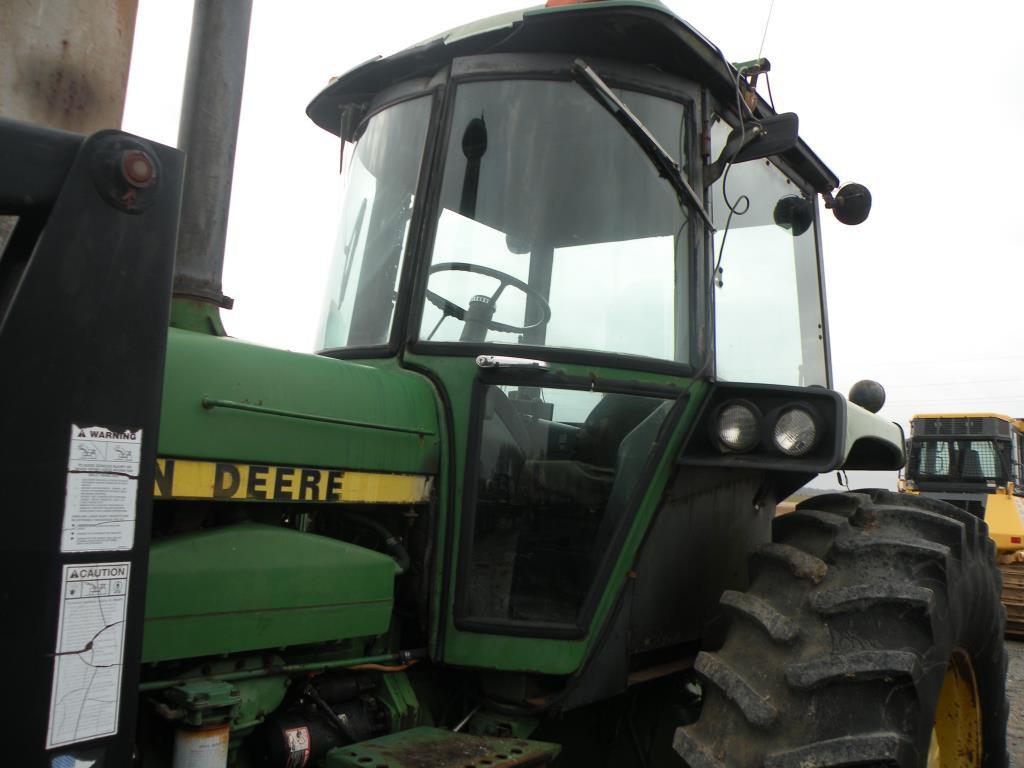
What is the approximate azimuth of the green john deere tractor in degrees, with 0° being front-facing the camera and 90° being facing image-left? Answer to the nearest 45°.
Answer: approximately 45°

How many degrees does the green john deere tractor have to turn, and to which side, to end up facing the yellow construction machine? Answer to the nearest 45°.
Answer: approximately 180°
